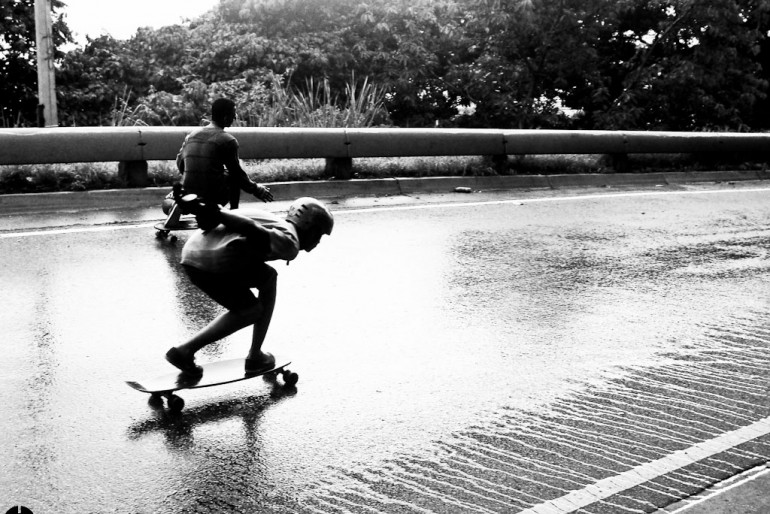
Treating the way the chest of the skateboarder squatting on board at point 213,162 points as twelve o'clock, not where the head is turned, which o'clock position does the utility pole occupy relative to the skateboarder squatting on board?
The utility pole is roughly at 10 o'clock from the skateboarder squatting on board.

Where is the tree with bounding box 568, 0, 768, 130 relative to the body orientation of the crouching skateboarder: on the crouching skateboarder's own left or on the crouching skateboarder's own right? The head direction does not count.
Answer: on the crouching skateboarder's own left

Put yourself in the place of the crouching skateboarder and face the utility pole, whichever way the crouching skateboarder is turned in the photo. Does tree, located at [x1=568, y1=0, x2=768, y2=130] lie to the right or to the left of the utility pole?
right

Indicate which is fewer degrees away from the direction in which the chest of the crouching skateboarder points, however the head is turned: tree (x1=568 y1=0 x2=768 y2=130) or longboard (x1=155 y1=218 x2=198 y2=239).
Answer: the tree

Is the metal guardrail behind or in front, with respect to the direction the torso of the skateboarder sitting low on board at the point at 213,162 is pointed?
in front

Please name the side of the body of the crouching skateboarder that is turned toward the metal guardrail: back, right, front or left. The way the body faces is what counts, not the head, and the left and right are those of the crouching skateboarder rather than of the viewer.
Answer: left

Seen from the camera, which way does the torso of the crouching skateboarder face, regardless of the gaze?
to the viewer's right

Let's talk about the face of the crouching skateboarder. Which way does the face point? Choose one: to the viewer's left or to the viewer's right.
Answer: to the viewer's right

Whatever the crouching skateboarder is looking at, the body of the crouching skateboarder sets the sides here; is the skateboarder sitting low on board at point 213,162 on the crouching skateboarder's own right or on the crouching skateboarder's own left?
on the crouching skateboarder's own left

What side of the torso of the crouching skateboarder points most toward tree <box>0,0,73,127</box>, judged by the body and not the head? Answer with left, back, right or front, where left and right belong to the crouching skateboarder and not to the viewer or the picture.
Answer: left

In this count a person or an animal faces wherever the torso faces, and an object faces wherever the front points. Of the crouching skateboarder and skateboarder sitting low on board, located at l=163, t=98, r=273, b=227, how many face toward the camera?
0

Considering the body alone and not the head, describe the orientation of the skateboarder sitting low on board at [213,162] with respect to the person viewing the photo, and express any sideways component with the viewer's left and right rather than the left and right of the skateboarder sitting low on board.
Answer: facing away from the viewer and to the right of the viewer

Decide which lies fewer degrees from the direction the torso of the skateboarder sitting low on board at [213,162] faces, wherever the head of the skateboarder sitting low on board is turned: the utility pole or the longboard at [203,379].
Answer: the utility pole
